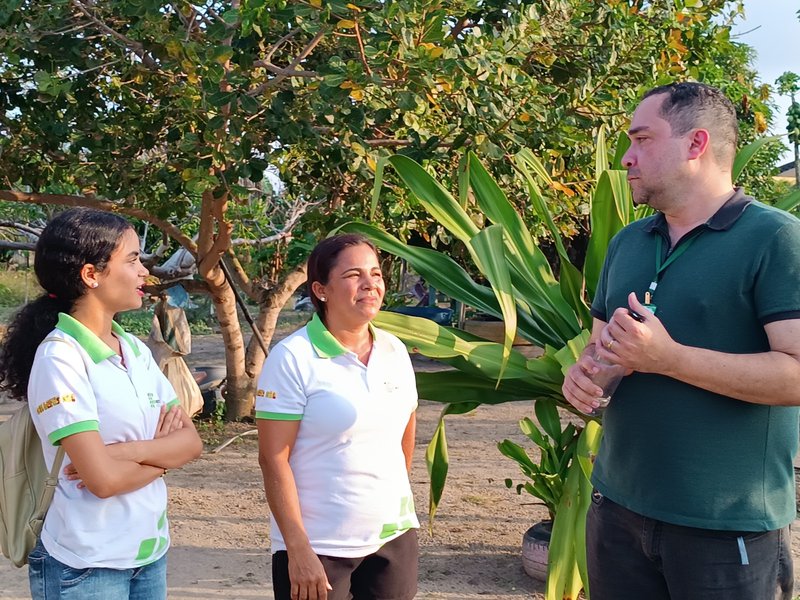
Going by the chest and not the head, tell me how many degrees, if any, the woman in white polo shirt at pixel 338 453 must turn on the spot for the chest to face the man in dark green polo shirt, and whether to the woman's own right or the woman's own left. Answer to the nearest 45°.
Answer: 0° — they already face them

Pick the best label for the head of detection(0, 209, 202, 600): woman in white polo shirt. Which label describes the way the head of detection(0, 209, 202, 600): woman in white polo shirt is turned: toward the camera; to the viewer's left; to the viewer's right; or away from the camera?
to the viewer's right

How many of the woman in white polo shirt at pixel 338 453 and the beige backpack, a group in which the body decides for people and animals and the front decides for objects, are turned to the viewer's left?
1

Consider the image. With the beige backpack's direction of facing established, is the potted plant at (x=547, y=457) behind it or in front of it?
behind

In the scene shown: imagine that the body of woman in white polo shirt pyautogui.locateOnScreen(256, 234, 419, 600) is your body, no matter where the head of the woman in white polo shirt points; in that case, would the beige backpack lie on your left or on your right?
on your right

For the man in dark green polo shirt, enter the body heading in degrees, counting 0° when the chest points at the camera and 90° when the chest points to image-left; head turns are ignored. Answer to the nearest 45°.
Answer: approximately 45°

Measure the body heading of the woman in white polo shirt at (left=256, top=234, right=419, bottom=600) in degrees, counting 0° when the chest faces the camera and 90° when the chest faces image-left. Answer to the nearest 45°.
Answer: approximately 315°

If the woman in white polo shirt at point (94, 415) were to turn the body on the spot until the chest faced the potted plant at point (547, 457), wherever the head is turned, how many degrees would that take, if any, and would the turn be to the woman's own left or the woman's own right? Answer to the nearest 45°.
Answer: approximately 90° to the woman's own left

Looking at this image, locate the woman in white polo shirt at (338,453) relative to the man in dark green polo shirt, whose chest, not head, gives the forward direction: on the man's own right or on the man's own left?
on the man's own right

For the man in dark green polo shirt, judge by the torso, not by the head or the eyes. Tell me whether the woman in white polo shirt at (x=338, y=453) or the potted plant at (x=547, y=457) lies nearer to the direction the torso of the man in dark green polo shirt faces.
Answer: the woman in white polo shirt

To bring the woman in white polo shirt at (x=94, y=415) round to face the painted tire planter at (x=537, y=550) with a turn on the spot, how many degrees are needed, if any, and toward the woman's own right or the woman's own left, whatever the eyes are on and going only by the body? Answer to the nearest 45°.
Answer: approximately 90° to the woman's own left

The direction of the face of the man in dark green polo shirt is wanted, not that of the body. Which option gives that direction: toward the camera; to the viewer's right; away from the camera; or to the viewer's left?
to the viewer's left

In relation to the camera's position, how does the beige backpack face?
facing to the left of the viewer
